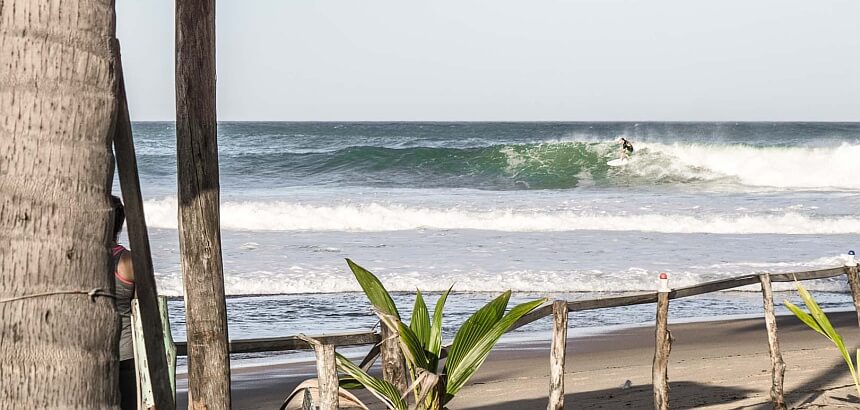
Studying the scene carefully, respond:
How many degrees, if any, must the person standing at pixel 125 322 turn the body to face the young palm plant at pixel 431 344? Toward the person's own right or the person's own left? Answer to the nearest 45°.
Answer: approximately 90° to the person's own right

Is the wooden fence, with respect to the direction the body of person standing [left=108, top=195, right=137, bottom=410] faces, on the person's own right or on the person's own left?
on the person's own right

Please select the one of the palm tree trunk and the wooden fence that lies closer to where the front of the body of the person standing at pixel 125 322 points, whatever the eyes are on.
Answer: the wooden fence

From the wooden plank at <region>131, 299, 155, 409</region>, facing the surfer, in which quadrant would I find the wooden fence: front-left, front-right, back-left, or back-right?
front-right

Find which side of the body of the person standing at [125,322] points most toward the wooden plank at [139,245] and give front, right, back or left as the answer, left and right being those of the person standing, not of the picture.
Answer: back

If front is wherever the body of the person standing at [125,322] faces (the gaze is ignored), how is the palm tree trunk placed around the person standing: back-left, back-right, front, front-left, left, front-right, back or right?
back

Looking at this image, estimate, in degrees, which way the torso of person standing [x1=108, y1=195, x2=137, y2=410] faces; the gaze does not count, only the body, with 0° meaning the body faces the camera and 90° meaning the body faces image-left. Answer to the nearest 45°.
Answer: approximately 180°
